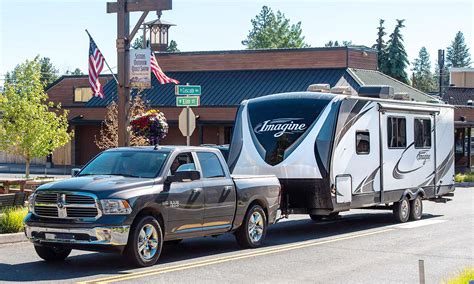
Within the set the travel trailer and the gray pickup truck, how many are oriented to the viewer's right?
0

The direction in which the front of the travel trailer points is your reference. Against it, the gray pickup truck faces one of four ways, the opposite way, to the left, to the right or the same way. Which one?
the same way

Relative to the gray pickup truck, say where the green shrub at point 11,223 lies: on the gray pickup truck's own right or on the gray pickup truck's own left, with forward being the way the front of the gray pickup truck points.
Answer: on the gray pickup truck's own right

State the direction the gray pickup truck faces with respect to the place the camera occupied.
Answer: facing the viewer and to the left of the viewer

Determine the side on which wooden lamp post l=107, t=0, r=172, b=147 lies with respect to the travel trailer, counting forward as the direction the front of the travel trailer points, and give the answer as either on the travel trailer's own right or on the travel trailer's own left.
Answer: on the travel trailer's own right

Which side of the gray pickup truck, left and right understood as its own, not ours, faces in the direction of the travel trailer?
back

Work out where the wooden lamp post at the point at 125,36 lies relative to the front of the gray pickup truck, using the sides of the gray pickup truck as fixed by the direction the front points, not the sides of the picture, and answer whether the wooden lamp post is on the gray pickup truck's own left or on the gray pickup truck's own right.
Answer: on the gray pickup truck's own right
